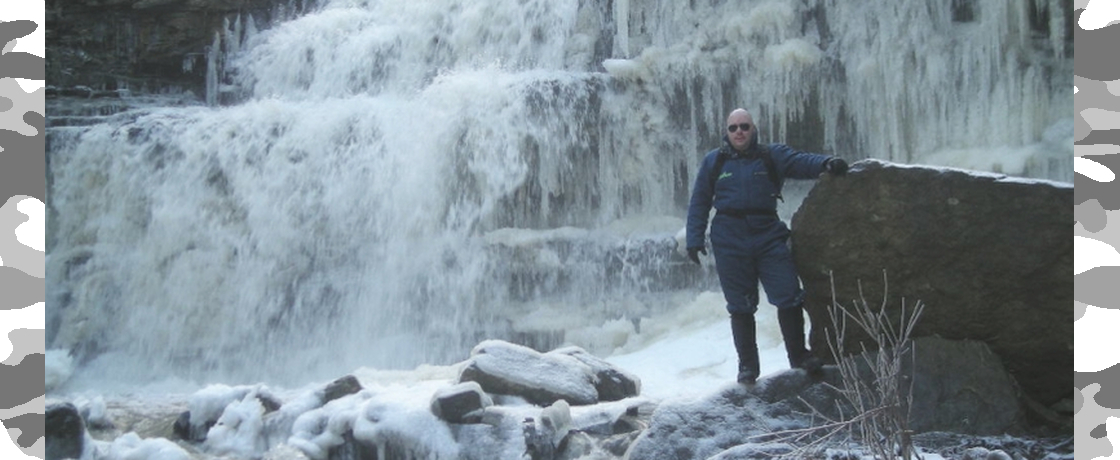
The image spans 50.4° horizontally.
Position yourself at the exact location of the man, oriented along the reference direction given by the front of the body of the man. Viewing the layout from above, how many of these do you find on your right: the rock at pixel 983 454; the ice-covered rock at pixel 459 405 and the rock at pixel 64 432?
2

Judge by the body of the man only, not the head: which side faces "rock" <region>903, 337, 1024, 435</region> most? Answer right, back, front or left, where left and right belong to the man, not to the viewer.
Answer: left

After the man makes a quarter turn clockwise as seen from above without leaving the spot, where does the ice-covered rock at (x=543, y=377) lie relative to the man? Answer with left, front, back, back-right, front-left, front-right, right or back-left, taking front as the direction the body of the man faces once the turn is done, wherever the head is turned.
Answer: front-right

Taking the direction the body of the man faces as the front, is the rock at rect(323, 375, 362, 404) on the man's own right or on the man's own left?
on the man's own right

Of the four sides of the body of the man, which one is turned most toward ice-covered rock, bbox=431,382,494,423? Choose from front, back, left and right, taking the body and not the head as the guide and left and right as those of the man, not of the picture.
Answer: right

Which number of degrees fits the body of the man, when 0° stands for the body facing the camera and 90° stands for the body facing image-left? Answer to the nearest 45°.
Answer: approximately 0°

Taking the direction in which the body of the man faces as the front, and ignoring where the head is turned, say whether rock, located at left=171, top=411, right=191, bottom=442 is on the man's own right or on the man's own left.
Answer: on the man's own right

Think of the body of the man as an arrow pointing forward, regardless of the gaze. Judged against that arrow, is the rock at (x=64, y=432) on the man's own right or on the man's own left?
on the man's own right

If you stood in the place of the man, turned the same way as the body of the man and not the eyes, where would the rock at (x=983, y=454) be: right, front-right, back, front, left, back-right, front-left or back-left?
front-left
